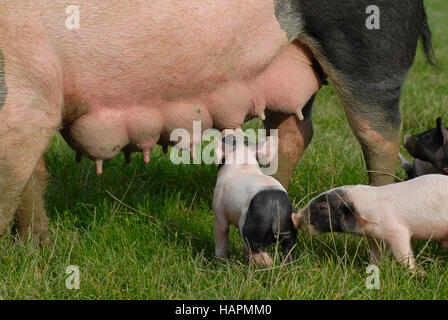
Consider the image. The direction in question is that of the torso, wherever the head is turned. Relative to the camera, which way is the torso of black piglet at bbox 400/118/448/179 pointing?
to the viewer's left

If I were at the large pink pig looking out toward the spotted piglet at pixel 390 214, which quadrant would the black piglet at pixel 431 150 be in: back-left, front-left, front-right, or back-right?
front-left

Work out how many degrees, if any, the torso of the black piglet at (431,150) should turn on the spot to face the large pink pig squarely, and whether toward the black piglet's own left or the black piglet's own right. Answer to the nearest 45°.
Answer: approximately 45° to the black piglet's own left

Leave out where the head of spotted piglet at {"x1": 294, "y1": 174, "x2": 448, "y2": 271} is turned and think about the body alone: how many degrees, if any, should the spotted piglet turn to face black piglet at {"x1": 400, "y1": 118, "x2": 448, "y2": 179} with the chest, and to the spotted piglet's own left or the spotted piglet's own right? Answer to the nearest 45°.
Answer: approximately 90° to the spotted piglet's own right

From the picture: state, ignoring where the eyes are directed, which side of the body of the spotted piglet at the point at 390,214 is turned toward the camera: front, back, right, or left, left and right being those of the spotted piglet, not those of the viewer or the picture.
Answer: left

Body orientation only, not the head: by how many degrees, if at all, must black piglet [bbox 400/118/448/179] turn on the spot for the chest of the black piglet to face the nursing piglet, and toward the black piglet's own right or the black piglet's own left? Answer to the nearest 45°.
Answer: approximately 45° to the black piglet's own left

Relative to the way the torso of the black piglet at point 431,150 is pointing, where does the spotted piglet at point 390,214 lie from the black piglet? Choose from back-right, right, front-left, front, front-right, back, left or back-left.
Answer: left
